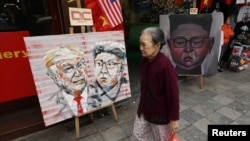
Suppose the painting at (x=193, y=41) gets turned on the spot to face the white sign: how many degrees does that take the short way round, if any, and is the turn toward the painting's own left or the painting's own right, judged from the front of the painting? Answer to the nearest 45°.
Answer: approximately 45° to the painting's own right

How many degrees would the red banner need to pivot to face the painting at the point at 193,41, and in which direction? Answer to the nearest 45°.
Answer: approximately 45° to its left

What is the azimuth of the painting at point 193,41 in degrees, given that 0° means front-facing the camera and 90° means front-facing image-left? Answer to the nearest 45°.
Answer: approximately 0°

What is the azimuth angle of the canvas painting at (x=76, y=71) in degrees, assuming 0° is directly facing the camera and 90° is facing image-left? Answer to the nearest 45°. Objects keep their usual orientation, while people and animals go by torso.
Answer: approximately 315°

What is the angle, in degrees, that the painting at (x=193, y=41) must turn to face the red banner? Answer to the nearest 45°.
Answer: approximately 45° to its right

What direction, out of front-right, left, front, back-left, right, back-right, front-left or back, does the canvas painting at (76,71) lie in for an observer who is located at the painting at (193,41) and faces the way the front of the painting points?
front-right

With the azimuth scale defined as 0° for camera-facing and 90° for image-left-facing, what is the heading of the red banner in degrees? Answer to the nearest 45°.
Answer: approximately 315°
